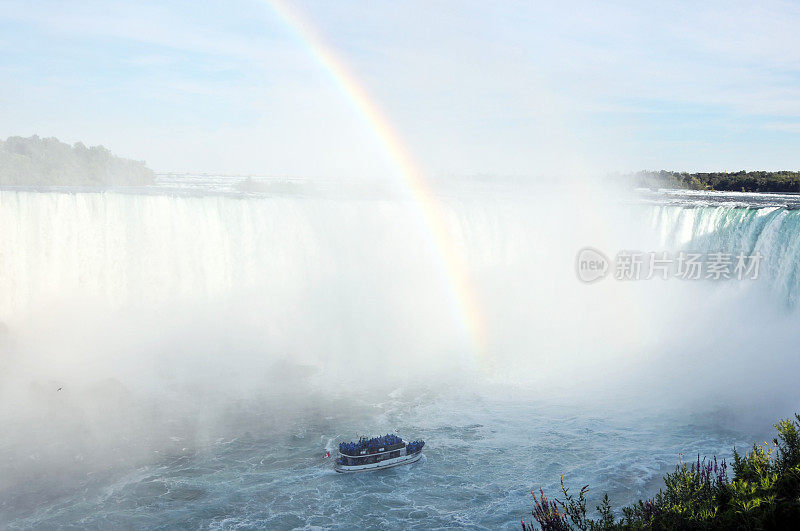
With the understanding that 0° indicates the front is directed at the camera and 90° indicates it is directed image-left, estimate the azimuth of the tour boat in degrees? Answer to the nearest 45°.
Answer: approximately 225°
